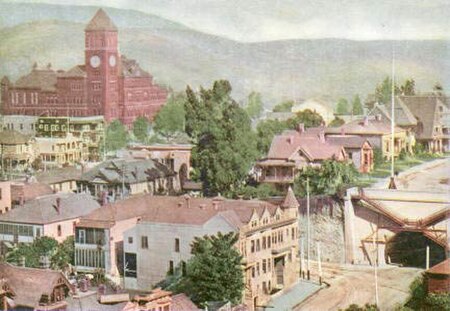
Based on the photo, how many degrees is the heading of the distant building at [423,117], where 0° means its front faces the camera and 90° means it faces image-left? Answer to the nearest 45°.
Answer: approximately 315°

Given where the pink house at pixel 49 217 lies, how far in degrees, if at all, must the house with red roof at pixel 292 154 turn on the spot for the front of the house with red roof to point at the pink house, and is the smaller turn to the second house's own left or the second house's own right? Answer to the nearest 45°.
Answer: approximately 90° to the second house's own right

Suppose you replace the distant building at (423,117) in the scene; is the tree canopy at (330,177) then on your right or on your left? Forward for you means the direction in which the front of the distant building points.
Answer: on your right

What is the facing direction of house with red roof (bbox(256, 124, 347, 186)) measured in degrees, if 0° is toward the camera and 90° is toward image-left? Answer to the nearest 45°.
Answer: approximately 0°

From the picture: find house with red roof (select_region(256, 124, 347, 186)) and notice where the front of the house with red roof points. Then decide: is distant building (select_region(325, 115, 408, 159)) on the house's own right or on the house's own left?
on the house's own left

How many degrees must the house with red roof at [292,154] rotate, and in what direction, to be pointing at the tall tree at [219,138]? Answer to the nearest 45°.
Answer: approximately 90° to its right

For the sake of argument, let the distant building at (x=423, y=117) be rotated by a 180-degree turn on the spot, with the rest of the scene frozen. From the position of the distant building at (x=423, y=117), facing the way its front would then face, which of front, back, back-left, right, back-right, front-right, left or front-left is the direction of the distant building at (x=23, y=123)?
front-left

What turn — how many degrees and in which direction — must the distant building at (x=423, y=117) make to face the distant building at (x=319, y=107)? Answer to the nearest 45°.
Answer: approximately 135° to its right

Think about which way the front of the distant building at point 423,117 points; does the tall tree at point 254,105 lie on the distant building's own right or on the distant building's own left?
on the distant building's own right

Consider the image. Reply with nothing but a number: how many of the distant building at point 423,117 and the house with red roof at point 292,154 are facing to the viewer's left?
0
